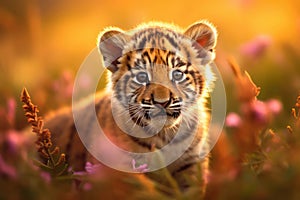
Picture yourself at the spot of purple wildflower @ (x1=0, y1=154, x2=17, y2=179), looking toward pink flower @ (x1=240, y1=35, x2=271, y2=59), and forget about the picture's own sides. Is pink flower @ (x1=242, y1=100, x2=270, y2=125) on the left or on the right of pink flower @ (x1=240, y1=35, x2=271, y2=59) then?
right

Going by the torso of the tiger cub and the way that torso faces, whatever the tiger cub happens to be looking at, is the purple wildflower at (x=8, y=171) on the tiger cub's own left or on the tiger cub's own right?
on the tiger cub's own right

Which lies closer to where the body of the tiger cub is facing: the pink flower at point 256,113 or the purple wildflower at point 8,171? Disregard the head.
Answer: the pink flower

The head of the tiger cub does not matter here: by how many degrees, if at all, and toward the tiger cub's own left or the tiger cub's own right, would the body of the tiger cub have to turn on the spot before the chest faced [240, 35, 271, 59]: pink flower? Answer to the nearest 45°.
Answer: approximately 90° to the tiger cub's own left

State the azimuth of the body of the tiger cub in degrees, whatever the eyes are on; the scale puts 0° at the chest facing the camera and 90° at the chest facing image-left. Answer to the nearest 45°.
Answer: approximately 315°
